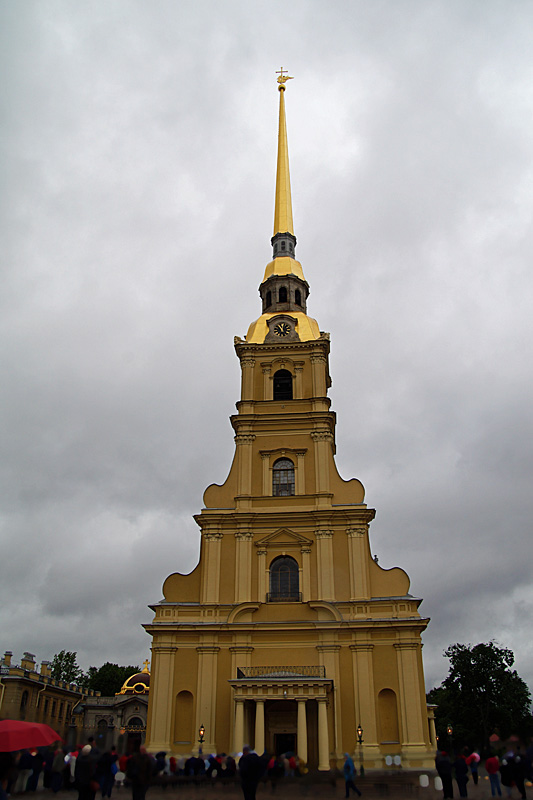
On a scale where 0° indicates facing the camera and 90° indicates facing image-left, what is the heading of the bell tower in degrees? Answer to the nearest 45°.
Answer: approximately 0°

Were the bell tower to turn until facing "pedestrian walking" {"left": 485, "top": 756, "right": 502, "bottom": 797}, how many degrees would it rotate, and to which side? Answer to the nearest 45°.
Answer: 0° — it already faces them

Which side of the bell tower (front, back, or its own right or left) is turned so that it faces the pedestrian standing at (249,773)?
front
